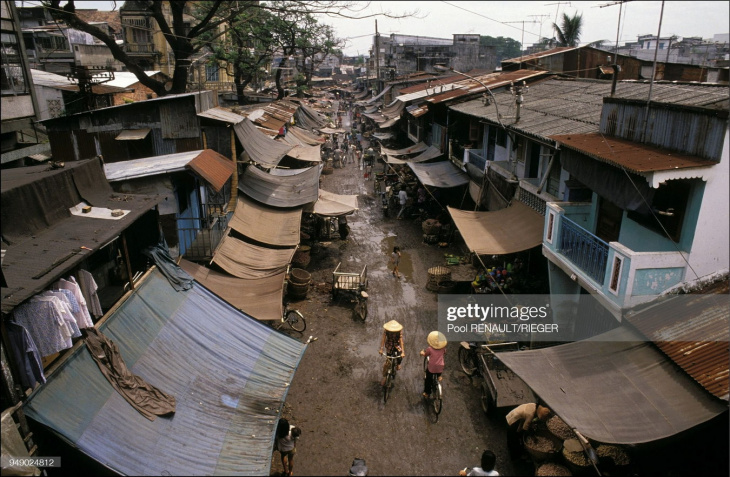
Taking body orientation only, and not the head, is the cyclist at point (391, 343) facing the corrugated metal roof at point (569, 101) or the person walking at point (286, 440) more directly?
the person walking

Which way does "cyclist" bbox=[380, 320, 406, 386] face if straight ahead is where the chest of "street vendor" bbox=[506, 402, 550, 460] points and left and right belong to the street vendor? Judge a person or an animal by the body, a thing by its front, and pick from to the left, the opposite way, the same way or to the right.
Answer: to the right

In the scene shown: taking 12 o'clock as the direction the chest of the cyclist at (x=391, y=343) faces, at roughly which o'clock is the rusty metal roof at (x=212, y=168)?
The rusty metal roof is roughly at 4 o'clock from the cyclist.
